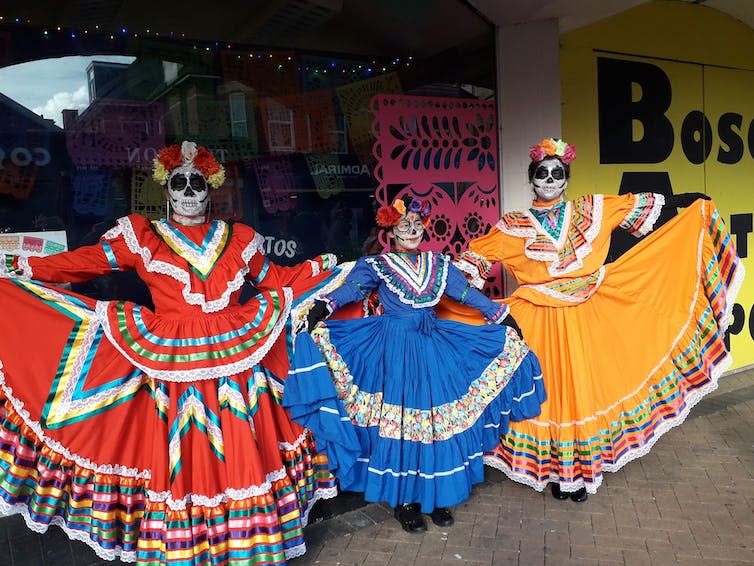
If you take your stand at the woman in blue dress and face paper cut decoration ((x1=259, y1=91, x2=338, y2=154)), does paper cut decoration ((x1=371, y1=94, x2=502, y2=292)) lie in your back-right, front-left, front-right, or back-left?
front-right

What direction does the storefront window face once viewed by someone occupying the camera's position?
facing the viewer
